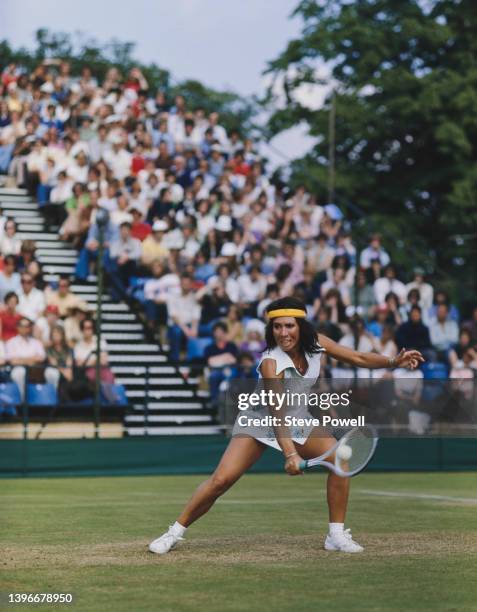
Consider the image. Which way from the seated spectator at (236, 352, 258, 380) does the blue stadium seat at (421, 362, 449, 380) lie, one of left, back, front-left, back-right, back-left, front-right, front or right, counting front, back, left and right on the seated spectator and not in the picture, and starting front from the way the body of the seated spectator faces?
left

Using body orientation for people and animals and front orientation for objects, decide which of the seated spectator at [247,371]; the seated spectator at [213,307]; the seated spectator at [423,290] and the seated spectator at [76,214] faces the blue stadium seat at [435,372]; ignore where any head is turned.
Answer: the seated spectator at [423,290]

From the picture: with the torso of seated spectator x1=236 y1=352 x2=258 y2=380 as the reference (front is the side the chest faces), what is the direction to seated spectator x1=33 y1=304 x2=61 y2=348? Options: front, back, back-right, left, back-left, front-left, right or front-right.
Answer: right

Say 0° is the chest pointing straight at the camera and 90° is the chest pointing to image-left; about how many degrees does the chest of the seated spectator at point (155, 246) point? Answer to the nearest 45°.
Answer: approximately 315°

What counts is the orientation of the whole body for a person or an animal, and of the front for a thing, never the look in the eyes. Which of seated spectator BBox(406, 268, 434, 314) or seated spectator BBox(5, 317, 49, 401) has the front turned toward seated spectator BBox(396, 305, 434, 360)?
seated spectator BBox(406, 268, 434, 314)

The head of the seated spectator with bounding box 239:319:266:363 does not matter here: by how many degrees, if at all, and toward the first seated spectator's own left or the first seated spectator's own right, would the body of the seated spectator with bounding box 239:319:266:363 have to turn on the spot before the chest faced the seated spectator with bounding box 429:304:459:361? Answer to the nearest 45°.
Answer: approximately 135° to the first seated spectator's own left

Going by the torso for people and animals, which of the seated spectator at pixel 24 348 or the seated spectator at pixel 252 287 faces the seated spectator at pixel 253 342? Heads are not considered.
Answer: the seated spectator at pixel 252 287

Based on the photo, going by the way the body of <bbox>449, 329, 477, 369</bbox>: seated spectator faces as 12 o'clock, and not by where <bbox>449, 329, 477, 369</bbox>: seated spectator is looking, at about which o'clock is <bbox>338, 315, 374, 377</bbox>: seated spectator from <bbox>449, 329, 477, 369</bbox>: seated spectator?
<bbox>338, 315, 374, 377</bbox>: seated spectator is roughly at 3 o'clock from <bbox>449, 329, 477, 369</bbox>: seated spectator.

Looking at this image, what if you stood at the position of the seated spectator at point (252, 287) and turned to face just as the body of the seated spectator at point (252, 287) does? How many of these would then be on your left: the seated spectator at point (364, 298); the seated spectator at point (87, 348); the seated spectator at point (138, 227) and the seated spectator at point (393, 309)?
2

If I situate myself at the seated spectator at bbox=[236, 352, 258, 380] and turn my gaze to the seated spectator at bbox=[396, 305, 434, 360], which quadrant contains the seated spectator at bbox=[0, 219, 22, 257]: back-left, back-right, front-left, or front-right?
back-left

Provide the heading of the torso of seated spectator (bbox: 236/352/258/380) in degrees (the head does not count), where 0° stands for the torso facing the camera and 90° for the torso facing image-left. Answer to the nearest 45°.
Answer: approximately 0°

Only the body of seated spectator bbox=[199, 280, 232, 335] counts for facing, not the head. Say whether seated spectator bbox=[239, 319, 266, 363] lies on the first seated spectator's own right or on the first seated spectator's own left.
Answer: on the first seated spectator's own left
